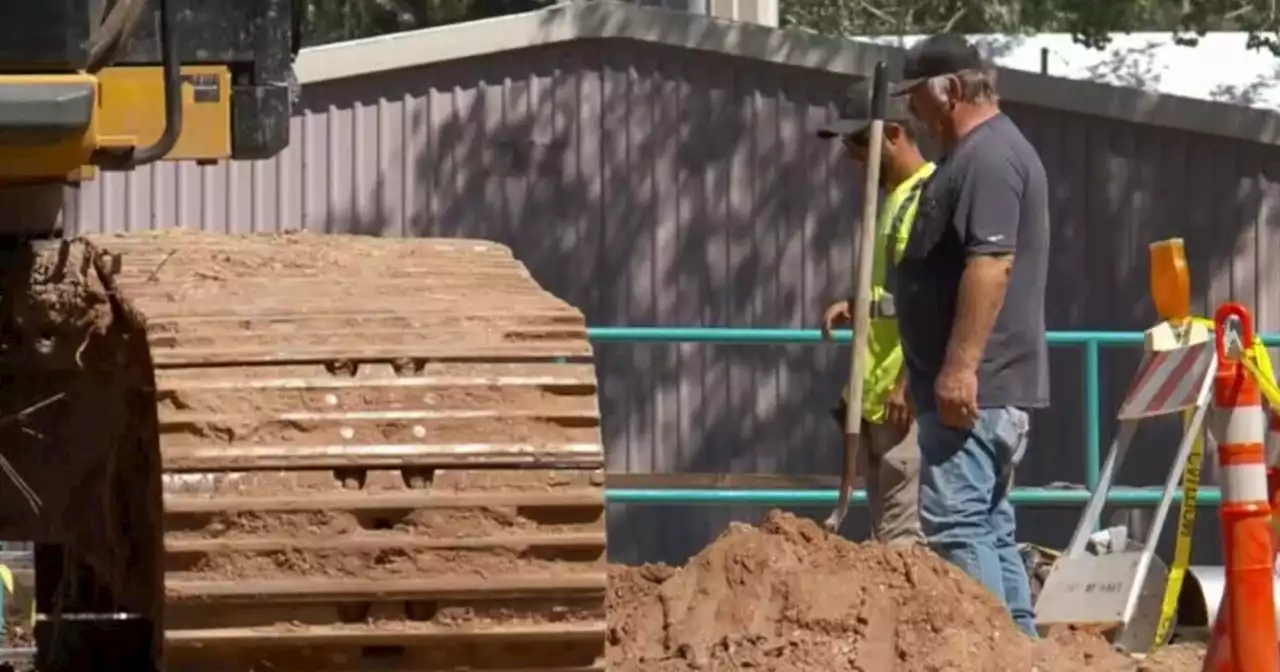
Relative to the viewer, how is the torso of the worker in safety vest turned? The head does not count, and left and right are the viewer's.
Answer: facing to the left of the viewer

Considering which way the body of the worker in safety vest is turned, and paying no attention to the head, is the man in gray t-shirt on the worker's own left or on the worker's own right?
on the worker's own left

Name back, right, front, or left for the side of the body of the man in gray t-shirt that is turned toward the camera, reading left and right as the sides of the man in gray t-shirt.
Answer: left

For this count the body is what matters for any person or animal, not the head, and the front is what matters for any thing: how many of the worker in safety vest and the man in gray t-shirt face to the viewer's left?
2

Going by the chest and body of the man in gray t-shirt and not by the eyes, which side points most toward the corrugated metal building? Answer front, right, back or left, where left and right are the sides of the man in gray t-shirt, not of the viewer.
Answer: right

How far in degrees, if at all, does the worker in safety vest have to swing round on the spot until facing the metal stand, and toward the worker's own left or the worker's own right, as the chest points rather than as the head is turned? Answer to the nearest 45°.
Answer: approximately 135° to the worker's own left

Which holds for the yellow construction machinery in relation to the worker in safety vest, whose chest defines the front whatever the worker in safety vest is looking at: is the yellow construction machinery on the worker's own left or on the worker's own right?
on the worker's own left

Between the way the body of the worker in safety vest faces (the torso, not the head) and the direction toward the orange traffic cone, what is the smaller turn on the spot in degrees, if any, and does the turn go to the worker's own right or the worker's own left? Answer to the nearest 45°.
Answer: approximately 135° to the worker's own left
